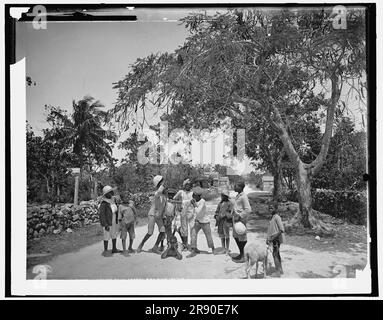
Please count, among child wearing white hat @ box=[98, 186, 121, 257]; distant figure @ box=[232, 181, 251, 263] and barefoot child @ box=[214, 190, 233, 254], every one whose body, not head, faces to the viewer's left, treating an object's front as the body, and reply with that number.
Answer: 1

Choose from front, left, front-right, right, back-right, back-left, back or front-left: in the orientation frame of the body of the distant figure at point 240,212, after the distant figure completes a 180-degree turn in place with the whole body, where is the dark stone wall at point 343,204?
front

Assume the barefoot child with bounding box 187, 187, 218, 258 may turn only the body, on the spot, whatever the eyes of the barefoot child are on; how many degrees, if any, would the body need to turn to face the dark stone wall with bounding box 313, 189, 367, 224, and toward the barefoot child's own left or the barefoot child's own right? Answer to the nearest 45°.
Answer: approximately 135° to the barefoot child's own left

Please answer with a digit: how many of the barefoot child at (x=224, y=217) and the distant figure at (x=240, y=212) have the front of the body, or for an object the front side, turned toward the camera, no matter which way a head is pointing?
1

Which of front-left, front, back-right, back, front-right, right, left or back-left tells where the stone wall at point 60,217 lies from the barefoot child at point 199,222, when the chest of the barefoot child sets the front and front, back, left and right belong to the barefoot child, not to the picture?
front-right

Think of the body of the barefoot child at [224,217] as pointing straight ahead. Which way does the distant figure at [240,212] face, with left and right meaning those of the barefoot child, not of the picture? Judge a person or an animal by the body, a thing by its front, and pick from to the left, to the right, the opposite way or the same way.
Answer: to the right

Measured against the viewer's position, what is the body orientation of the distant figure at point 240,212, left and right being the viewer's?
facing to the left of the viewer

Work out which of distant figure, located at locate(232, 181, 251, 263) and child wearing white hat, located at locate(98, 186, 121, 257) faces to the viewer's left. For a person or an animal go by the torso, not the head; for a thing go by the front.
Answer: the distant figure
